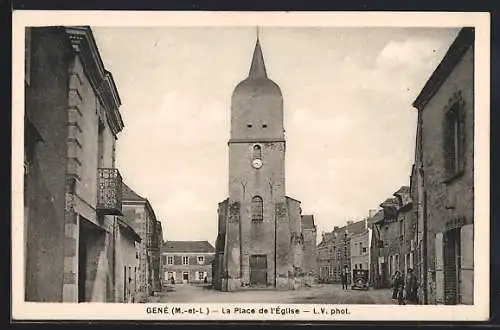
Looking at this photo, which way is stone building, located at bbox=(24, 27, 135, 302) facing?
to the viewer's right

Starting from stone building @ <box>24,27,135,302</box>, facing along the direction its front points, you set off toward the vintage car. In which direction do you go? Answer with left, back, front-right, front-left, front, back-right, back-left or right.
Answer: front

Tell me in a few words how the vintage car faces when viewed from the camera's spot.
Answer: facing the viewer

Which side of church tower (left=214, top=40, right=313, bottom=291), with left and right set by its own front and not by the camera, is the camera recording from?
front

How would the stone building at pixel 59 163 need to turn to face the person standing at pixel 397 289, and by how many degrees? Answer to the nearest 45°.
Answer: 0° — it already faces them

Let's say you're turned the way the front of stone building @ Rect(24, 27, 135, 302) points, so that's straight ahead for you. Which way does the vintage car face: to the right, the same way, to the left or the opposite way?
to the right

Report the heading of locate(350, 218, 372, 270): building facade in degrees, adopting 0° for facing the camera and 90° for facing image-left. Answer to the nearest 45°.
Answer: approximately 45°
